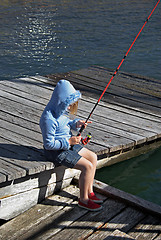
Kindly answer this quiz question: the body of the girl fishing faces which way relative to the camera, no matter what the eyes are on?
to the viewer's right
